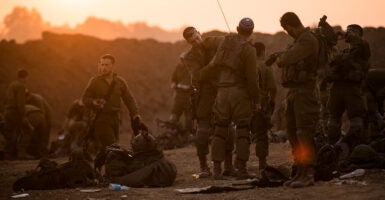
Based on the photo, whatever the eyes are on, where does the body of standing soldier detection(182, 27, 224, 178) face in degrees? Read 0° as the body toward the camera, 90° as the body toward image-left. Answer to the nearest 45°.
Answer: approximately 315°

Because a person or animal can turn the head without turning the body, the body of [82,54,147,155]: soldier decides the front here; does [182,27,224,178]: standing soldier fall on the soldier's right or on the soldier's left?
on the soldier's left

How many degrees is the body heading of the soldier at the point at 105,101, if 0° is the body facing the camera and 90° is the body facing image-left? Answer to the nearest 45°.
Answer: approximately 0°

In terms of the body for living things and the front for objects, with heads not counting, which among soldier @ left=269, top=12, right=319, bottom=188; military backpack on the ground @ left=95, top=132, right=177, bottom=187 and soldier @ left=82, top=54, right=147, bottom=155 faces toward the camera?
soldier @ left=82, top=54, right=147, bottom=155

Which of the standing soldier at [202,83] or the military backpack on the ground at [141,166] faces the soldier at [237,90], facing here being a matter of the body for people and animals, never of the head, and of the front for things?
the standing soldier

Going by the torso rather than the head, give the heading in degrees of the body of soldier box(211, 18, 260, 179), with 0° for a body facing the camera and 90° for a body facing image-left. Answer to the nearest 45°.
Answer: approximately 180°

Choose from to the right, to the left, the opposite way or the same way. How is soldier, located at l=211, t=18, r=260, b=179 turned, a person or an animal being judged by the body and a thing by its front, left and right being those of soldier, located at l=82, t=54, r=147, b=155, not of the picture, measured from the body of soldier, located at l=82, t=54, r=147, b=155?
the opposite way

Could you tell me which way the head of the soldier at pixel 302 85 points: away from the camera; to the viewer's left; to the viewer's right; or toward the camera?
to the viewer's left

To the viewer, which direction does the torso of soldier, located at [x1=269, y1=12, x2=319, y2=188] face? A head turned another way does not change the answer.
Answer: to the viewer's left

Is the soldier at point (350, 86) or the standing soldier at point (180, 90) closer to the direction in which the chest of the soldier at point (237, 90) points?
the standing soldier

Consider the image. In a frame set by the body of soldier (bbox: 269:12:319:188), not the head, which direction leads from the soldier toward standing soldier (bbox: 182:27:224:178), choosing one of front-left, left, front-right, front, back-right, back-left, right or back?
front-right
